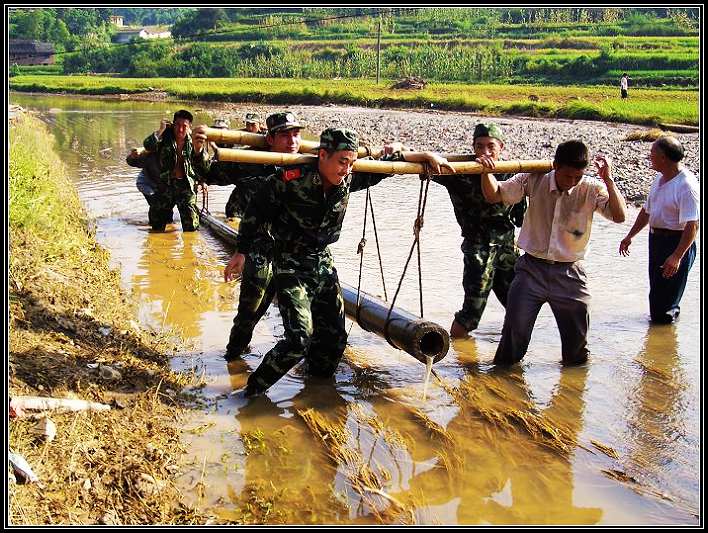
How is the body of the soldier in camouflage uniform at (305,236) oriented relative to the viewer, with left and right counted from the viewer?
facing the viewer and to the right of the viewer

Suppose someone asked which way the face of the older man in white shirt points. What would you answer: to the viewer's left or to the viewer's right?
to the viewer's left

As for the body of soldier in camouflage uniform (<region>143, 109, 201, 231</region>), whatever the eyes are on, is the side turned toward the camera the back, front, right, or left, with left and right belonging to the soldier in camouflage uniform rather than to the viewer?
front

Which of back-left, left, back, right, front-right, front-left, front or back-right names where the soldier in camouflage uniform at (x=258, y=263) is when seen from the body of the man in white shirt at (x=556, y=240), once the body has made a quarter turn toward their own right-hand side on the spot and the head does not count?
front

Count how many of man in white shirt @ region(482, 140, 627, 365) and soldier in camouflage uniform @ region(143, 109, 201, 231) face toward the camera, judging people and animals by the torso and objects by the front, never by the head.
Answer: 2

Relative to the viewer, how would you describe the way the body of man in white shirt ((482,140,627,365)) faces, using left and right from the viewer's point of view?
facing the viewer
